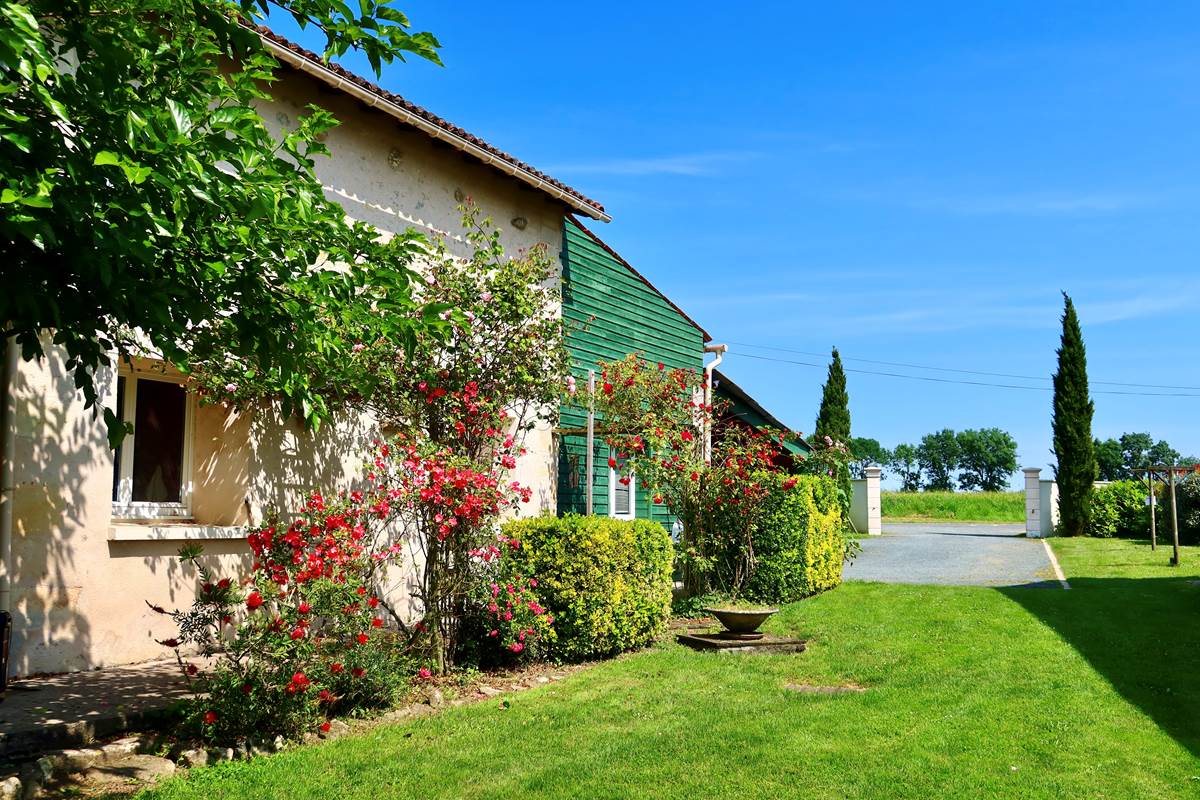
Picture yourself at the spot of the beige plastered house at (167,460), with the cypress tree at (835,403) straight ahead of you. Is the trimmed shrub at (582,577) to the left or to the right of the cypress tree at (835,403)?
right

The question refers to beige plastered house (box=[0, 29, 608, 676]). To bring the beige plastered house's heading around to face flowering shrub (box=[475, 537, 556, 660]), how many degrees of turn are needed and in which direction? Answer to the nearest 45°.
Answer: approximately 45° to its left

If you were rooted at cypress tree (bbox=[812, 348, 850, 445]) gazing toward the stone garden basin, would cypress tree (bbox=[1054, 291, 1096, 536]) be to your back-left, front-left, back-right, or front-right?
front-left

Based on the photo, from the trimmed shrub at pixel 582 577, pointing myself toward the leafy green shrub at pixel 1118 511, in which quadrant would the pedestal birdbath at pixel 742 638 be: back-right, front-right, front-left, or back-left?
front-right

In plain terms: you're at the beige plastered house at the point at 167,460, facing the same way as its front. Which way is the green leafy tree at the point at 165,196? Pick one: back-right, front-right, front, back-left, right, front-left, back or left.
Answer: front-right

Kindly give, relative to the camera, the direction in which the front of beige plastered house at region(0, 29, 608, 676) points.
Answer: facing the viewer and to the right of the viewer

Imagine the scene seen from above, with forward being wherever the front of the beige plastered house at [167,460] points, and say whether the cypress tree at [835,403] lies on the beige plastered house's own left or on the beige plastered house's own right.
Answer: on the beige plastered house's own left

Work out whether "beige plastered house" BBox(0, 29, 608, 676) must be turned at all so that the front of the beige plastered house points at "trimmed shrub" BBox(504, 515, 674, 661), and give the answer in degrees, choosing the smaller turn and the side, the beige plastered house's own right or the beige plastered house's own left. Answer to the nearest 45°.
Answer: approximately 45° to the beige plastered house's own left

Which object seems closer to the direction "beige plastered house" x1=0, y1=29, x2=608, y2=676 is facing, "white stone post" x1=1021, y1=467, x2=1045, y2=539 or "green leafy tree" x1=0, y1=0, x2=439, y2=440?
the green leafy tree

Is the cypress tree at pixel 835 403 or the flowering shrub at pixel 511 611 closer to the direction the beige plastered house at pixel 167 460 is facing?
the flowering shrub

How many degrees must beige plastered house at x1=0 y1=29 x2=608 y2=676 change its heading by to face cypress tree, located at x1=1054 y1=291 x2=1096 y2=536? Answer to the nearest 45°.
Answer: approximately 90° to its left

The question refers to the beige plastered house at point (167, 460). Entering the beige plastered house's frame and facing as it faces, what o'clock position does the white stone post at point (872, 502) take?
The white stone post is roughly at 9 o'clock from the beige plastered house.

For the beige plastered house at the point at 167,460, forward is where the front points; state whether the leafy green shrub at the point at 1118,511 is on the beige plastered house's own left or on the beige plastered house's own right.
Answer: on the beige plastered house's own left

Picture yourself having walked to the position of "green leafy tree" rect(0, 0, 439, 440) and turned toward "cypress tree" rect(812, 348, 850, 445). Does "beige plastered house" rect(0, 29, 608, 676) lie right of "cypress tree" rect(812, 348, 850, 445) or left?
left
